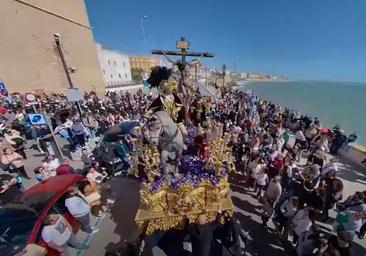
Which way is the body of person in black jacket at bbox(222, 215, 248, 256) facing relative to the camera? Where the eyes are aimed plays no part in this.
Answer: away from the camera

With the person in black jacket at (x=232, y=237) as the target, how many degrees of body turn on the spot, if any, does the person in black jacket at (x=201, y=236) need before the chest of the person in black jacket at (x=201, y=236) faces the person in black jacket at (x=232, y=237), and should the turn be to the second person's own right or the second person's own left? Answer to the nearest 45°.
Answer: approximately 45° to the second person's own right

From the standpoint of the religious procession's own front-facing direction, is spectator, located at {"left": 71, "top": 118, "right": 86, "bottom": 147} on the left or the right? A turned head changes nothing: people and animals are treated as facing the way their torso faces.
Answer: on their right

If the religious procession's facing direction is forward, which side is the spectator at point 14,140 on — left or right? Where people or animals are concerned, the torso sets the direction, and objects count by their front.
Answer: on their right

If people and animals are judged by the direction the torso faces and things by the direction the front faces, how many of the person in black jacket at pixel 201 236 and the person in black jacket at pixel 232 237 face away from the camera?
2

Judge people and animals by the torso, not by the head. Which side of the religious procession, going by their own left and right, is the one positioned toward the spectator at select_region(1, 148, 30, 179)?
right

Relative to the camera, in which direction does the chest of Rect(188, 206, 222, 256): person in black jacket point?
away from the camera
